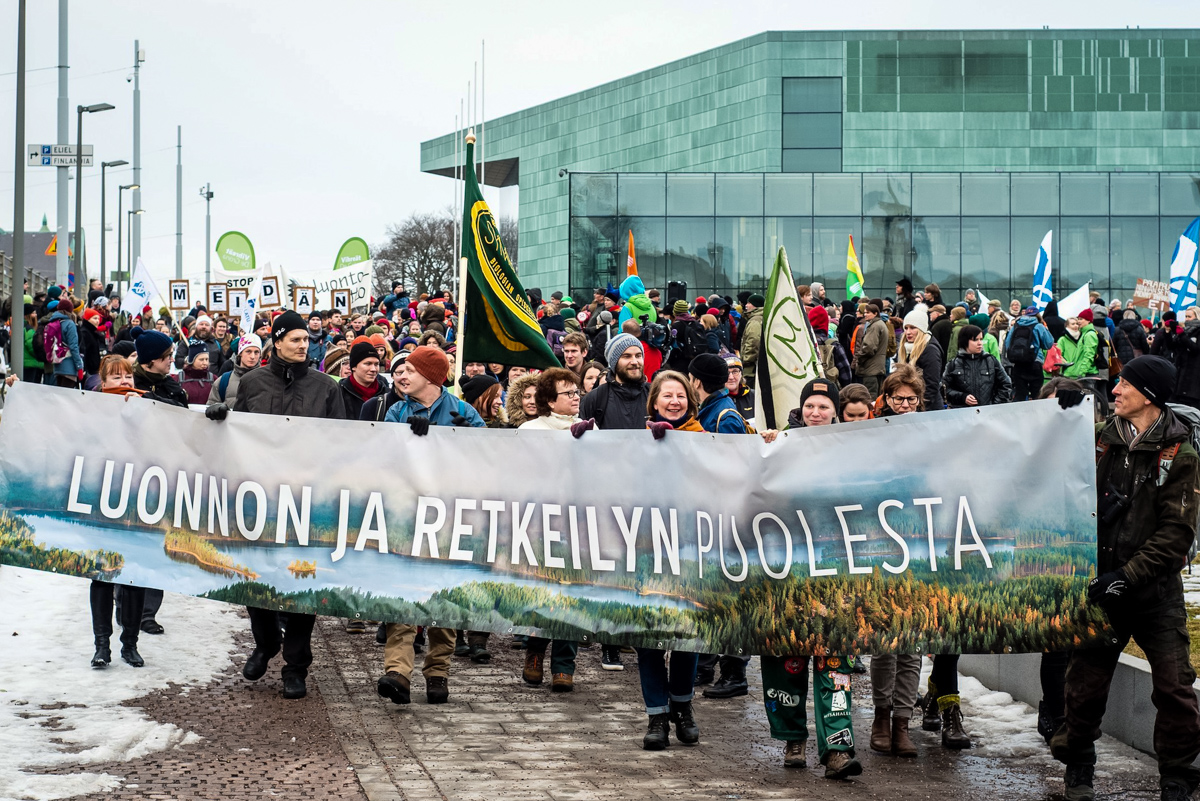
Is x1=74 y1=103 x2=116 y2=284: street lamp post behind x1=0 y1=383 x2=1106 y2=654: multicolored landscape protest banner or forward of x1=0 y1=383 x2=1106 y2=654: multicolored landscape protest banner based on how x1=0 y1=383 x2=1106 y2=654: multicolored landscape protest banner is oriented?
behind

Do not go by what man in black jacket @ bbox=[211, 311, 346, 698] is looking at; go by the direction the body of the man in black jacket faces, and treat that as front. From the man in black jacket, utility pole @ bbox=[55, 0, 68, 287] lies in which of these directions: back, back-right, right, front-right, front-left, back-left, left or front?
back

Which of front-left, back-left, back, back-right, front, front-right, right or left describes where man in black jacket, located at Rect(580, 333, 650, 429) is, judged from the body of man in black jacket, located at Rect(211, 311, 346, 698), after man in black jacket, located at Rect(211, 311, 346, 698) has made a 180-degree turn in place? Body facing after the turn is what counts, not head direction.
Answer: right

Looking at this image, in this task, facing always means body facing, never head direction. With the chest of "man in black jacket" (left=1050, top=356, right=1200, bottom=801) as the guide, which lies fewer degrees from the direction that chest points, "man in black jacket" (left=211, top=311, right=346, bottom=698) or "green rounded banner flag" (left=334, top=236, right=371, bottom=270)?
the man in black jacket

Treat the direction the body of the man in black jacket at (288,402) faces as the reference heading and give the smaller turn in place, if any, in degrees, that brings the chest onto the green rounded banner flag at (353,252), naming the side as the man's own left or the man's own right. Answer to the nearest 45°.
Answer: approximately 180°

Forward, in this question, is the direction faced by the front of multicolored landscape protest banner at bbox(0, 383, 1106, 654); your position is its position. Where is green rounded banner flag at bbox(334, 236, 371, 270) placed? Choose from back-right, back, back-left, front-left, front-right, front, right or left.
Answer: back

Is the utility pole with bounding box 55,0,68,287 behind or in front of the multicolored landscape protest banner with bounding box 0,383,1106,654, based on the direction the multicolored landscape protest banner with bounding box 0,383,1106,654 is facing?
behind

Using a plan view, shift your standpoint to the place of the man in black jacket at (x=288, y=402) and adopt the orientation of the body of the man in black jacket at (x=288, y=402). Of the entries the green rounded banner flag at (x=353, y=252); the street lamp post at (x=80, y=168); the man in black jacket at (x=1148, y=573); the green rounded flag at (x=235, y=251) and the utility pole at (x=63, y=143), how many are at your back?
4

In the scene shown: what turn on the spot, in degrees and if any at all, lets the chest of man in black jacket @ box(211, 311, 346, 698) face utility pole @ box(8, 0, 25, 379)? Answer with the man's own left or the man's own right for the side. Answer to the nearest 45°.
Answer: approximately 180°

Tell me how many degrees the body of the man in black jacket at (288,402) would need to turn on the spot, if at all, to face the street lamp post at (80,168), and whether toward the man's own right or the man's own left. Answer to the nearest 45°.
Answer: approximately 180°

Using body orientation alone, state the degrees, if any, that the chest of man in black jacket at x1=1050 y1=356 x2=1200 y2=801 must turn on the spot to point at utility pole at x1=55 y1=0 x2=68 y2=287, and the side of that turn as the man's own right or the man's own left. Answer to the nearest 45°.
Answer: approximately 90° to the man's own right

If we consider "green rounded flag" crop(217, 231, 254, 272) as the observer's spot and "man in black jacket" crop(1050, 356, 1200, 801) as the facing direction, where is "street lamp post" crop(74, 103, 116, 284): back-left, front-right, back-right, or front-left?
back-right

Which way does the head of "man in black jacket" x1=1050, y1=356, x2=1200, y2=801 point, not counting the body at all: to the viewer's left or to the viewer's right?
to the viewer's left

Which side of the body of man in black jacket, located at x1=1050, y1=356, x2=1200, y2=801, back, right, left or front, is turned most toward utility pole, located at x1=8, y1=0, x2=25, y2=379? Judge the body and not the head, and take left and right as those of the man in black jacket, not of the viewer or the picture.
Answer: right

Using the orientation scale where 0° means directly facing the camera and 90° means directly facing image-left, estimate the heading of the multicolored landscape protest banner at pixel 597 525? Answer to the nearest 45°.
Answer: approximately 0°
